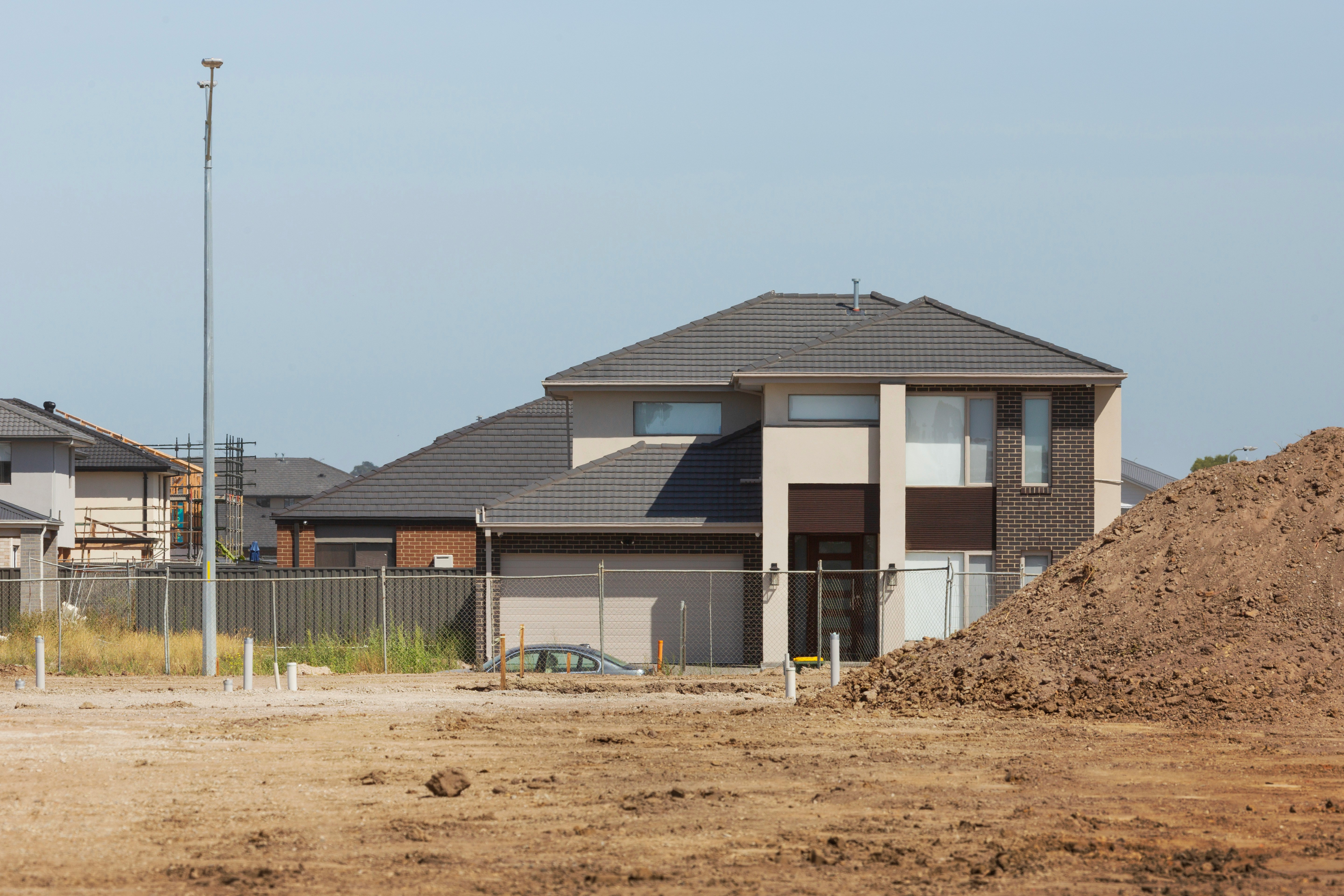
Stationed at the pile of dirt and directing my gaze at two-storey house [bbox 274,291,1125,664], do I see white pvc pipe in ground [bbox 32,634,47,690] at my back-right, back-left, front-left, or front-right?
front-left

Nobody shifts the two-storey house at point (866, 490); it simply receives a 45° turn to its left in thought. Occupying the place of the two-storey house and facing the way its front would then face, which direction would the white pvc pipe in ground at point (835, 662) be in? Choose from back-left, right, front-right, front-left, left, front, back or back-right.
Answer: front-right

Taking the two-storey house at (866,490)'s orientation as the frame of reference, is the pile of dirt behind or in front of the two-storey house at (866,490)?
in front

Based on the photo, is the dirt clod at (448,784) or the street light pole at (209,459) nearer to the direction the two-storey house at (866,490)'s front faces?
the dirt clod

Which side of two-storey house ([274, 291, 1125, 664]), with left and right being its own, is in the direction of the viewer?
front

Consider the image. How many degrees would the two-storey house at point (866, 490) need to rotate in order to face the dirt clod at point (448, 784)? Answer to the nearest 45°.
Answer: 0° — it already faces it

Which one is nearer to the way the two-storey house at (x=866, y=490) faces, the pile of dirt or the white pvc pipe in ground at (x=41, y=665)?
the pile of dirt
